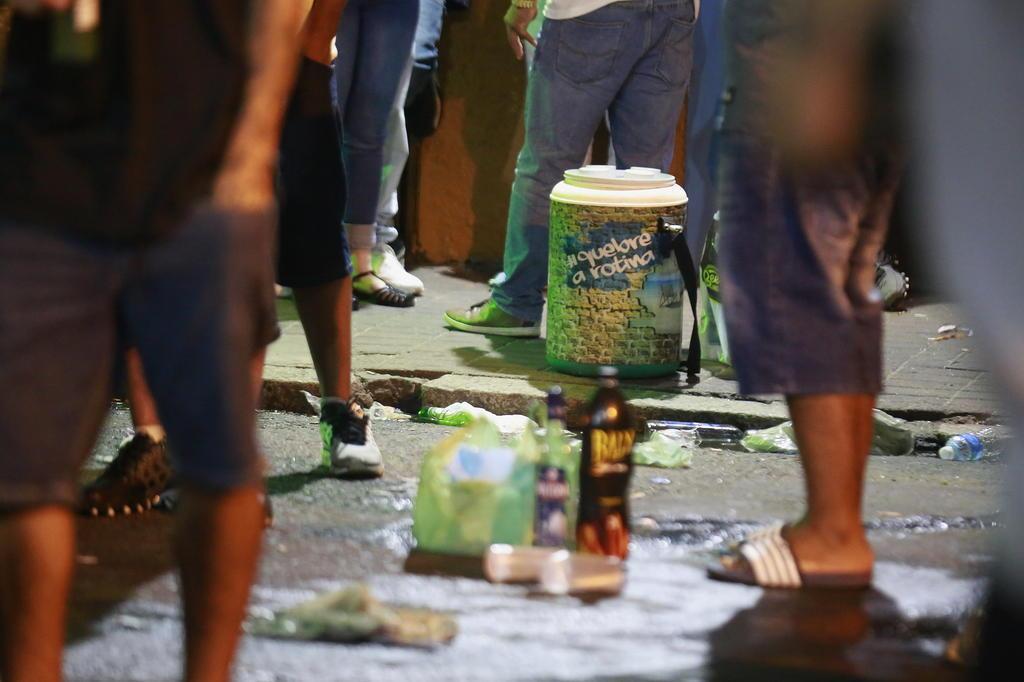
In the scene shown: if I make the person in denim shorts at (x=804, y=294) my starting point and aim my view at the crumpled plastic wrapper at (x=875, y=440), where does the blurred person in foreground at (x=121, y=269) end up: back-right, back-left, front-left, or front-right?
back-left

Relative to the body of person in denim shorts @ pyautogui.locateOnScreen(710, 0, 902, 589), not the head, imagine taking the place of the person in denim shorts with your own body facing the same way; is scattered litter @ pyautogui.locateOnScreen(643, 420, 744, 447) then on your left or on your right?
on your right

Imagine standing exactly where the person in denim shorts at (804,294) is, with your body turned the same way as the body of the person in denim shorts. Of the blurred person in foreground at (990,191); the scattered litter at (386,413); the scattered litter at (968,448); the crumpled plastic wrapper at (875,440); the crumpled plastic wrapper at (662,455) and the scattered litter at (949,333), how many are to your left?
1

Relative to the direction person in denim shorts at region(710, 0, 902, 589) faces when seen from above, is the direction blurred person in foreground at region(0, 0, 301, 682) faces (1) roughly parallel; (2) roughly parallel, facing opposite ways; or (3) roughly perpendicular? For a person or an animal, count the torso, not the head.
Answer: roughly perpendicular

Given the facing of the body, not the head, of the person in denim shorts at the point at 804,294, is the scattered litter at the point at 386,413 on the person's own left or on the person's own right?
on the person's own right

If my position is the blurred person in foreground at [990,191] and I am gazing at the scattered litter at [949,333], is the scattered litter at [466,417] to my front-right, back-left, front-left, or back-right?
front-left

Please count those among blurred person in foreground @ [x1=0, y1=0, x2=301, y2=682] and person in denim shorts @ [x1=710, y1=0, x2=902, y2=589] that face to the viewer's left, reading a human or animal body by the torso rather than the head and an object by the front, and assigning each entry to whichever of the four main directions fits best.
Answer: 1

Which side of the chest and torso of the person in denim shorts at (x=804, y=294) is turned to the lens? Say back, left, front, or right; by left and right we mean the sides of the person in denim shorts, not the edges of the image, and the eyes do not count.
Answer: left
